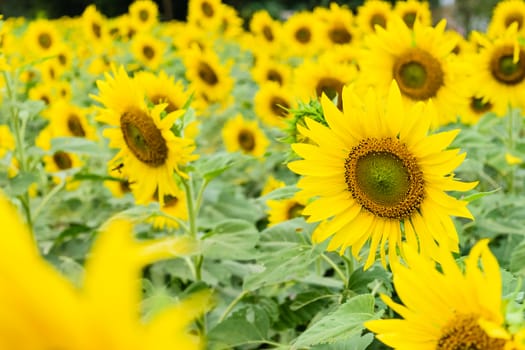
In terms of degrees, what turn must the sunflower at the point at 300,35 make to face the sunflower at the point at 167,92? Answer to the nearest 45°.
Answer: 0° — it already faces it

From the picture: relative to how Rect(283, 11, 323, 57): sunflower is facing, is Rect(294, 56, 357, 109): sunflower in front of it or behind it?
in front

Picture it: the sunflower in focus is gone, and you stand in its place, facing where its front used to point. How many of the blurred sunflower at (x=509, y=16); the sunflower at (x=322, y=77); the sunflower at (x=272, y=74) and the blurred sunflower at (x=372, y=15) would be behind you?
4

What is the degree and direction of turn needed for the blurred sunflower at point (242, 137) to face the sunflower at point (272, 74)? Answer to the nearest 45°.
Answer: approximately 180°

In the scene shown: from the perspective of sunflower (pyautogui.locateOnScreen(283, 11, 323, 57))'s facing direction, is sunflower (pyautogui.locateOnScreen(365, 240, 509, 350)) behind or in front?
in front

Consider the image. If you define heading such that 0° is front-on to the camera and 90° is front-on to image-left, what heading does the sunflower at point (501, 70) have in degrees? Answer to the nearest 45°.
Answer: approximately 0°

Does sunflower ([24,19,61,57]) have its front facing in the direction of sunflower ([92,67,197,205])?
yes

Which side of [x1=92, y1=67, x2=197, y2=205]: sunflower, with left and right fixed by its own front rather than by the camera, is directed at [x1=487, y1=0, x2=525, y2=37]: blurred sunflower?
back

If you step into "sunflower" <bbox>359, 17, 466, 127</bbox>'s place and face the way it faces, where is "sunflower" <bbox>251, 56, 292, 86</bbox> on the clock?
"sunflower" <bbox>251, 56, 292, 86</bbox> is roughly at 5 o'clock from "sunflower" <bbox>359, 17, 466, 127</bbox>.

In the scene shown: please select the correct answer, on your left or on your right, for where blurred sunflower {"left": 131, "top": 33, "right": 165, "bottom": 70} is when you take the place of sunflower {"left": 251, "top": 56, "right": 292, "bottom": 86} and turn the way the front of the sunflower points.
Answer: on your right

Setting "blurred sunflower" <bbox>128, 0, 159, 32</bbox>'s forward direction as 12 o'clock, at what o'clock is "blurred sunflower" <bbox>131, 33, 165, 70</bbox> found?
"blurred sunflower" <bbox>131, 33, 165, 70</bbox> is roughly at 12 o'clock from "blurred sunflower" <bbox>128, 0, 159, 32</bbox>.

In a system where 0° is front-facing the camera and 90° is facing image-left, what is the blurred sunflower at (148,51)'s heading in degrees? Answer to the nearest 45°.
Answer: approximately 0°
